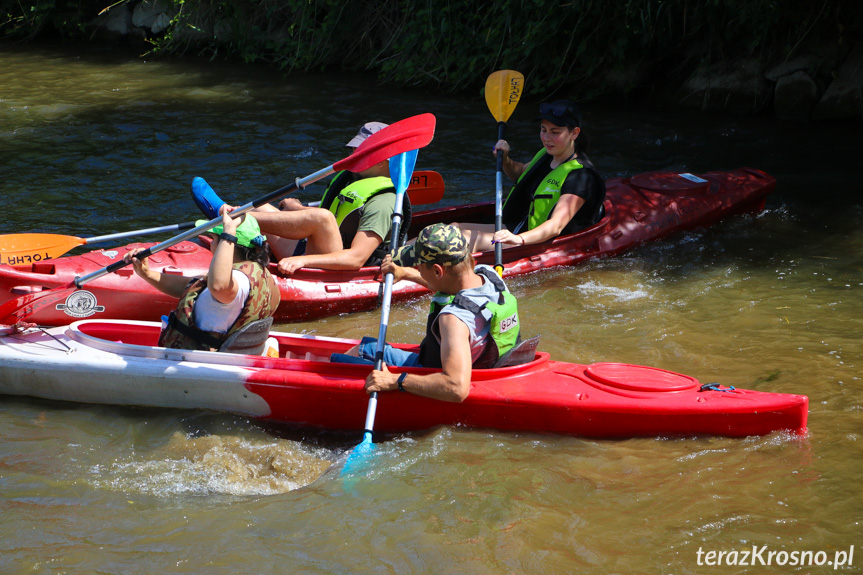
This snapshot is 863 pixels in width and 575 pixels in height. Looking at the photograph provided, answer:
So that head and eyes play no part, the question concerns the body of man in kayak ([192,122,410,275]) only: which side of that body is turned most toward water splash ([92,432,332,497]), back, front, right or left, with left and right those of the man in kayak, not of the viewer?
left

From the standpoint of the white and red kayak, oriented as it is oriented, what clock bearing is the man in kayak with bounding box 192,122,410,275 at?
The man in kayak is roughly at 3 o'clock from the white and red kayak.

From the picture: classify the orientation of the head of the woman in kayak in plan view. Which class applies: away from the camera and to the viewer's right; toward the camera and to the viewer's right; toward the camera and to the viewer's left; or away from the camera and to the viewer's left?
toward the camera and to the viewer's left

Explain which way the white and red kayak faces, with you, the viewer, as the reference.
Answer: facing to the left of the viewer

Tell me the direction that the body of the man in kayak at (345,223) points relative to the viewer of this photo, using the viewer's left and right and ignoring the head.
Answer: facing to the left of the viewer

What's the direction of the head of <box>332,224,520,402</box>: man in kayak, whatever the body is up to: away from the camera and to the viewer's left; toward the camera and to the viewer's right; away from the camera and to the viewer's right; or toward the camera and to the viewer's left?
away from the camera and to the viewer's left

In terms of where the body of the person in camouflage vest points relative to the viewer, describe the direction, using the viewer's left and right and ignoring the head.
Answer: facing to the left of the viewer

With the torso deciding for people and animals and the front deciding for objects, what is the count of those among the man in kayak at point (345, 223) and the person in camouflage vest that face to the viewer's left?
2

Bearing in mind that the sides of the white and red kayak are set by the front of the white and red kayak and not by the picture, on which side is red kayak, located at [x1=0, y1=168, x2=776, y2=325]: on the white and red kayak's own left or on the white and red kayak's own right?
on the white and red kayak's own right
